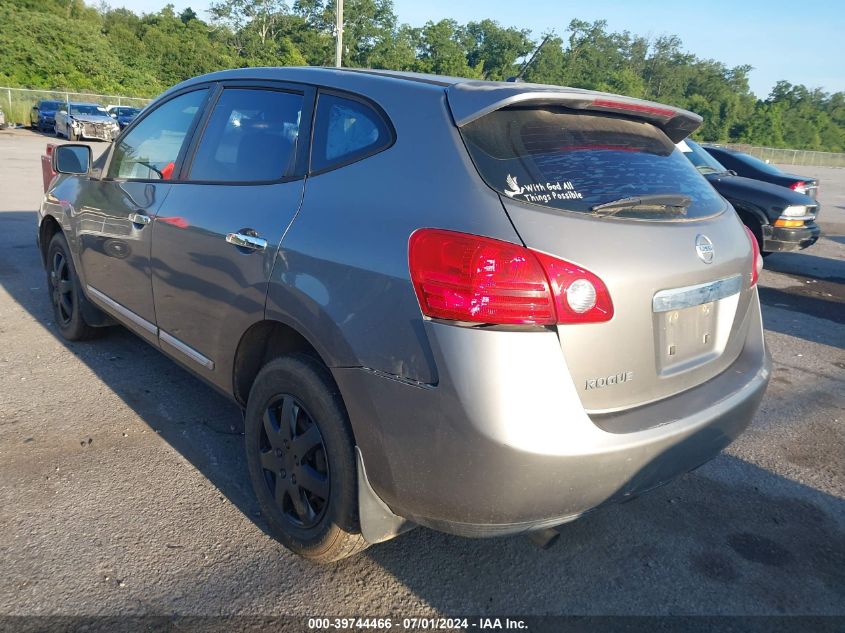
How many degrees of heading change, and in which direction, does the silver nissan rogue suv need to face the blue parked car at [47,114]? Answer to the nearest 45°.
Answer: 0° — it already faces it

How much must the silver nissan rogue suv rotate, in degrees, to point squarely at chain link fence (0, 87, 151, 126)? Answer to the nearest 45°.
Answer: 0° — it already faces it

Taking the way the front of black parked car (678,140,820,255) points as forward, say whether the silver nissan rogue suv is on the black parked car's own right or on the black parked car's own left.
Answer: on the black parked car's own right

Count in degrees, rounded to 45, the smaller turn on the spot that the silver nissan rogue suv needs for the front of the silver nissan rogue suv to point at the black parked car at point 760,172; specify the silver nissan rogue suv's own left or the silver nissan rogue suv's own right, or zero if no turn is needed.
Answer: approximately 90° to the silver nissan rogue suv's own right

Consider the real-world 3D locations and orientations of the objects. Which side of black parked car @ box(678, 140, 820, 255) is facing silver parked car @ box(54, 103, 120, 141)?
back

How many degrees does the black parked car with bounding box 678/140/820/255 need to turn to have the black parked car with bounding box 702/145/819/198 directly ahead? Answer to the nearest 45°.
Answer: approximately 135° to its left

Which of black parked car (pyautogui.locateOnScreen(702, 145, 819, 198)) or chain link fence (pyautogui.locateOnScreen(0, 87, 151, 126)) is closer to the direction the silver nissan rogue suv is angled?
the chain link fence

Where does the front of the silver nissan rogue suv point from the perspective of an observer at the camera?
facing away from the viewer and to the left of the viewer

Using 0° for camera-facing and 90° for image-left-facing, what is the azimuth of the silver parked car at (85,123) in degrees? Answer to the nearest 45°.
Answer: approximately 315°

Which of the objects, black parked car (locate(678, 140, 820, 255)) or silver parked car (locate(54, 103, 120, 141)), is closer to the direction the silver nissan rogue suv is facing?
the silver parked car
